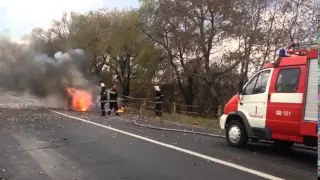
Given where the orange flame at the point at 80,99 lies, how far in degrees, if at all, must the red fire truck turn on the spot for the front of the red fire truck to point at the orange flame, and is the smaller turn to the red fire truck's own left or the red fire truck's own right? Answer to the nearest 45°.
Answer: approximately 45° to the red fire truck's own right

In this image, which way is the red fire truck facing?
to the viewer's left
